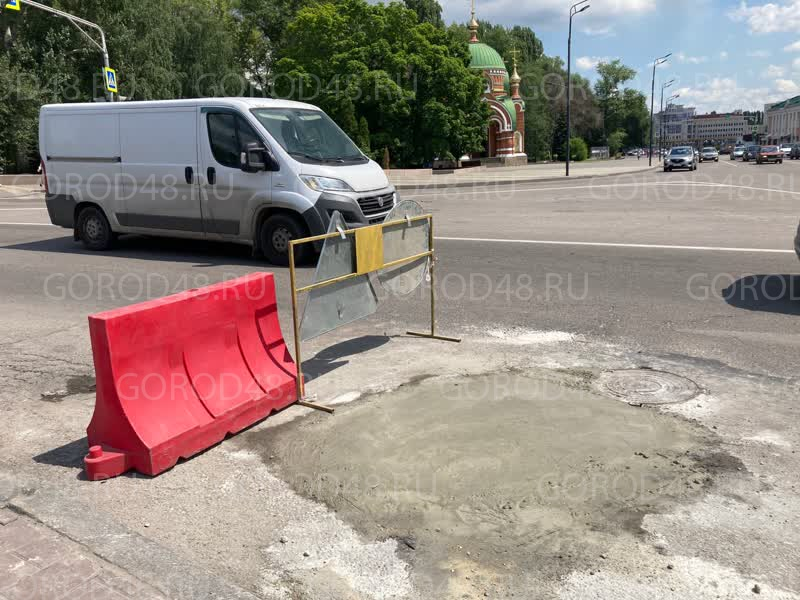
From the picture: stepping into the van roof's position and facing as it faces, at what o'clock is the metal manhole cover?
The metal manhole cover is roughly at 1 o'clock from the van roof.

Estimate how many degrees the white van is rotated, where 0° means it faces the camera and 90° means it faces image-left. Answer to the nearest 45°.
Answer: approximately 315°

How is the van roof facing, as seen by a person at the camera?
facing the viewer and to the right of the viewer

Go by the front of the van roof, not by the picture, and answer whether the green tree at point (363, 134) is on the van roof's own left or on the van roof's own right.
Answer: on the van roof's own left

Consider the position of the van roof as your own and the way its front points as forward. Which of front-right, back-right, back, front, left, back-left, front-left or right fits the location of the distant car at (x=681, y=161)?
left

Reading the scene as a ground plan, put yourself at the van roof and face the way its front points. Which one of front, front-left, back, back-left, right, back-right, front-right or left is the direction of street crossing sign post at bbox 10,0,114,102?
back-left

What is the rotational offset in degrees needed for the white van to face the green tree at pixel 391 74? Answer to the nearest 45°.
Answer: approximately 135° to its left

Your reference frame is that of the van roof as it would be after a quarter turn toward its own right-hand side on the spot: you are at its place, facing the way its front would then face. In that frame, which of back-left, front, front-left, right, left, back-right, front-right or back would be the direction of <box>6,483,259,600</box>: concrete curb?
front-left
